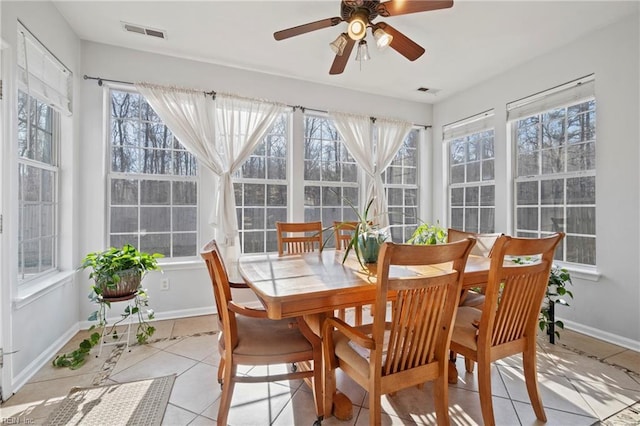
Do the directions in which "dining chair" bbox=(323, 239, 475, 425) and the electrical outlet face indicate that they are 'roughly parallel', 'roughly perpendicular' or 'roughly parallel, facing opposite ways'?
roughly parallel, facing opposite ways

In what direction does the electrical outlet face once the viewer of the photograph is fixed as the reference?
facing the viewer

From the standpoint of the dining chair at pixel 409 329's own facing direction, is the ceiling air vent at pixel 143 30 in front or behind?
in front

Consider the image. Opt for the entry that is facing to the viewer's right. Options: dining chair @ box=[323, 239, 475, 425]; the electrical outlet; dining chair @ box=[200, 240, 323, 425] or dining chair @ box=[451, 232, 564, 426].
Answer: dining chair @ box=[200, 240, 323, 425]

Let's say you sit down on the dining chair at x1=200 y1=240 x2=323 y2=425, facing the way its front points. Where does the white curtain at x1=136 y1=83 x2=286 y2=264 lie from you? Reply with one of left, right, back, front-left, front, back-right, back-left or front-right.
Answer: left

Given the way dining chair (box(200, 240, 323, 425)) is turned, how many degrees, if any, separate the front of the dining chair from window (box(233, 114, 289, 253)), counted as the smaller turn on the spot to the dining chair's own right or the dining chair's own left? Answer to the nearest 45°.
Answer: approximately 90° to the dining chair's own left

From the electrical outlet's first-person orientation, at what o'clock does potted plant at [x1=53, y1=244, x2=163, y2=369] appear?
The potted plant is roughly at 1 o'clock from the electrical outlet.

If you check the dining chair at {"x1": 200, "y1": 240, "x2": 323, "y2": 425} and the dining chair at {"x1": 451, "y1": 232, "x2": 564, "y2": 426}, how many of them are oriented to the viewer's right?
1

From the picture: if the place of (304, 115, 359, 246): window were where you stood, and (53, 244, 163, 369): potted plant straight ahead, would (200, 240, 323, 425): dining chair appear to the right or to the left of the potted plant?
left

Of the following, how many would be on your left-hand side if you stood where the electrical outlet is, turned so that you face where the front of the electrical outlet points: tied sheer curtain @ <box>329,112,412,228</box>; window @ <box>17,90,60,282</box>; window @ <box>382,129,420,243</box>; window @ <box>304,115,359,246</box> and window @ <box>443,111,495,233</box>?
4

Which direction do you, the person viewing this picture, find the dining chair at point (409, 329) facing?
facing away from the viewer and to the left of the viewer

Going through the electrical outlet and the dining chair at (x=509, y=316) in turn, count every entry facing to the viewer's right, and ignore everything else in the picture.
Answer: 0

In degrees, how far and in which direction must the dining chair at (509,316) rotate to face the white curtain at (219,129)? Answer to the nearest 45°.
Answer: approximately 45° to its left

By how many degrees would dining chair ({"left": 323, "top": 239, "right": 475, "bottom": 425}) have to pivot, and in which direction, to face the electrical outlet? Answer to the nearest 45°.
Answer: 0° — it already faces it

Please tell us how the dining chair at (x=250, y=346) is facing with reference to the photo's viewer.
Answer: facing to the right of the viewer

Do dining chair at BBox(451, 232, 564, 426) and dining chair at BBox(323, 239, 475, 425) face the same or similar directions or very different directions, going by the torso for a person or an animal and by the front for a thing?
same or similar directions

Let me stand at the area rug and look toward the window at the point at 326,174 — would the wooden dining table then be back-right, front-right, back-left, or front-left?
front-right

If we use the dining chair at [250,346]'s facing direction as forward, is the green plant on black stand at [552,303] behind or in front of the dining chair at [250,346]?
in front

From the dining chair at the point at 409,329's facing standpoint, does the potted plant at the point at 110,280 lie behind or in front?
in front

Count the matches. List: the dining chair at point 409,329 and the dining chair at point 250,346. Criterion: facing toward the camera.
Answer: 0
